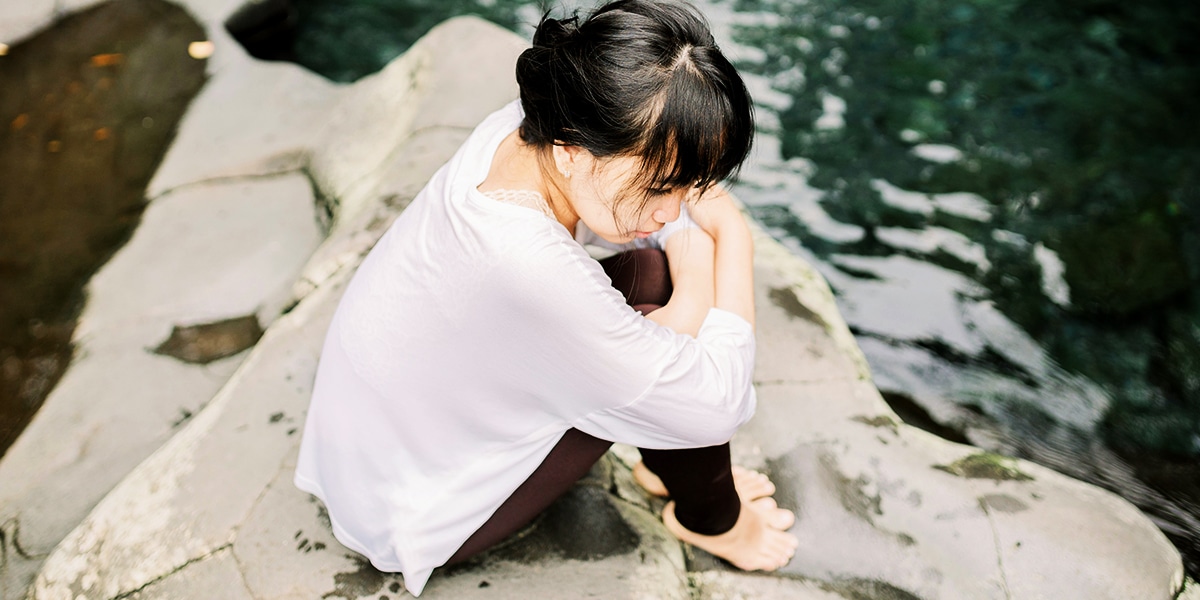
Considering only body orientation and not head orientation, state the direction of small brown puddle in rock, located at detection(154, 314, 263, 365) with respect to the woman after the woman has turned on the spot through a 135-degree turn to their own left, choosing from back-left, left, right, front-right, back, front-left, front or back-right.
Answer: front

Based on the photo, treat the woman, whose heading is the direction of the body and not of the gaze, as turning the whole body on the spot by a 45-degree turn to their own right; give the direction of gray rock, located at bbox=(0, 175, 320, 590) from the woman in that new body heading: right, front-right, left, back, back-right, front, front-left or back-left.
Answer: back

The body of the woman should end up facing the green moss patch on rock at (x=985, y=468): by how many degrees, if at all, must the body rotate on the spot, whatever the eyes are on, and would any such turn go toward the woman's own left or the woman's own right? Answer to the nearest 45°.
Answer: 0° — they already face it

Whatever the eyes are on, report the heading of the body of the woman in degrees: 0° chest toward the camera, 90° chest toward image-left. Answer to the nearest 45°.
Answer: approximately 270°
